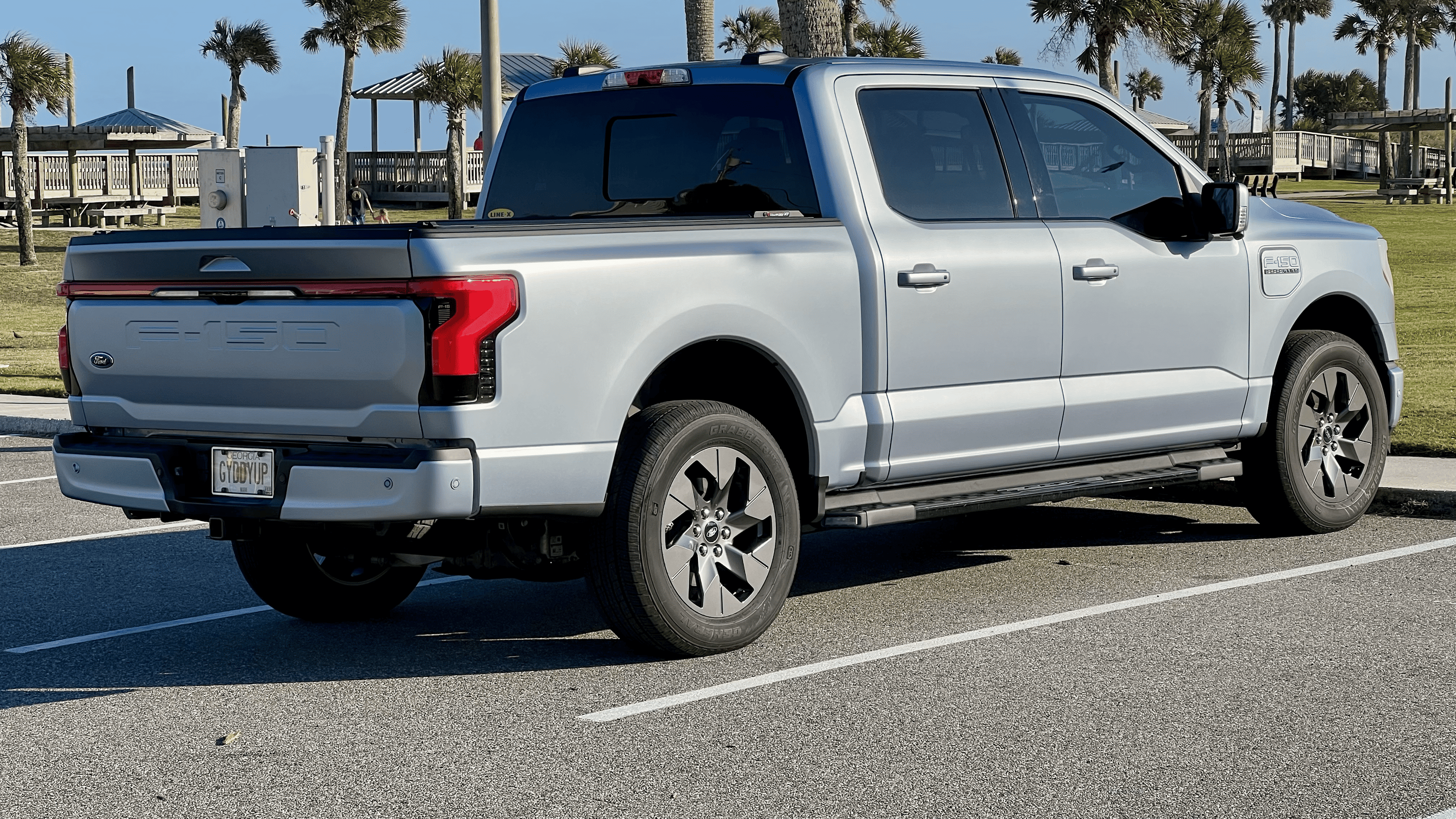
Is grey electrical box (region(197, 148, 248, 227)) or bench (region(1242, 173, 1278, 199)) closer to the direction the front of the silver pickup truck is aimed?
the bench

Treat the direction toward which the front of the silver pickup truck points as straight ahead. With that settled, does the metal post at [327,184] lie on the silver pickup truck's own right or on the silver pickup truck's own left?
on the silver pickup truck's own left

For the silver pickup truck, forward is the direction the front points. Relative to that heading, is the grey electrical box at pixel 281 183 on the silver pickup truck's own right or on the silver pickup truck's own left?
on the silver pickup truck's own left

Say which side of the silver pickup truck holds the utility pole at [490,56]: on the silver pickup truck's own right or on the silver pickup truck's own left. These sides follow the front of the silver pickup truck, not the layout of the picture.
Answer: on the silver pickup truck's own left

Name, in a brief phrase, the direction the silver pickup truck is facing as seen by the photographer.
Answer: facing away from the viewer and to the right of the viewer

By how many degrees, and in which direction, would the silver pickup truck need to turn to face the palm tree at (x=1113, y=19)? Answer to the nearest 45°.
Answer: approximately 45° to its left

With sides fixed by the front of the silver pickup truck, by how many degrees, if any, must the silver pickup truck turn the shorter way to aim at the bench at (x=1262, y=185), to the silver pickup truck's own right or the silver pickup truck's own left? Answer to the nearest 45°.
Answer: approximately 45° to the silver pickup truck's own left
